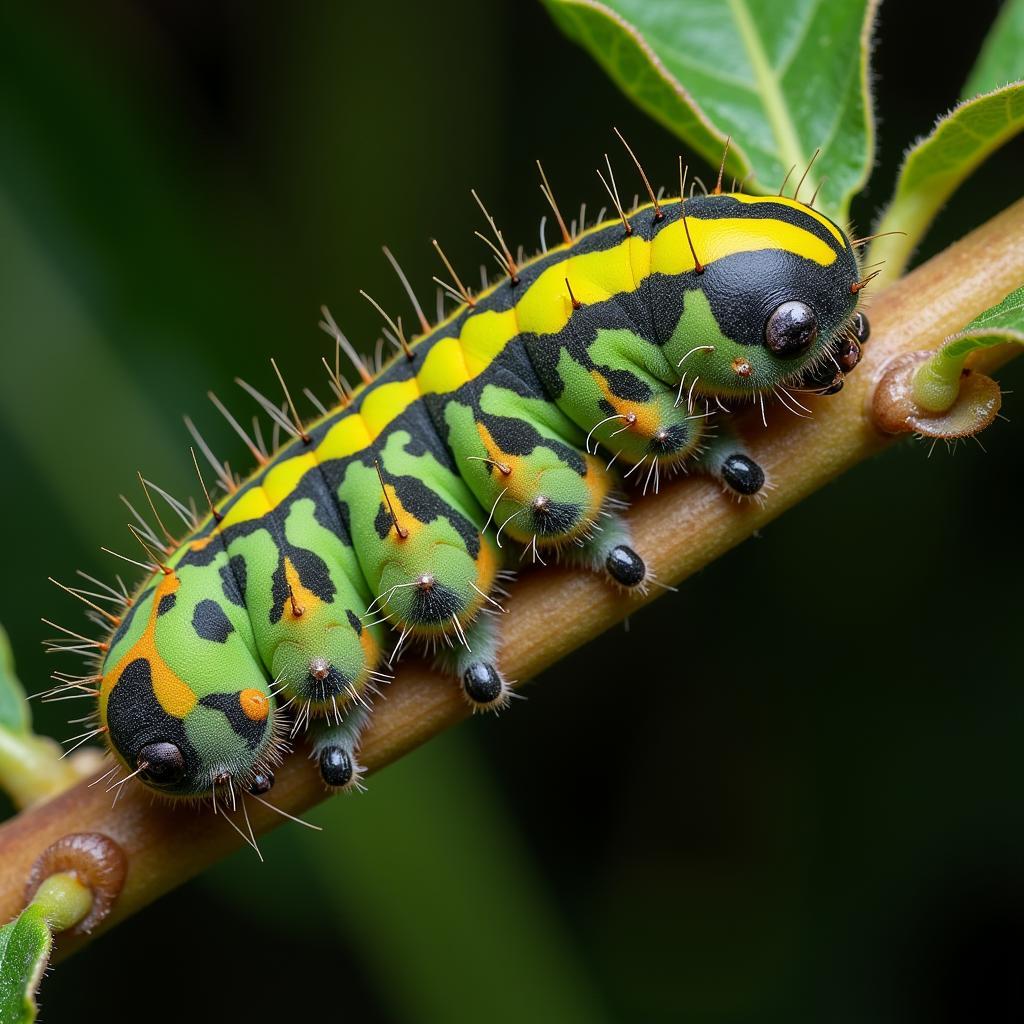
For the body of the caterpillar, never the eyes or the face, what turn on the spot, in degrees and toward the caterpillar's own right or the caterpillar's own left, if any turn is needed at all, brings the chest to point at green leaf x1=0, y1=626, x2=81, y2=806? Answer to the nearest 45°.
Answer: approximately 180°

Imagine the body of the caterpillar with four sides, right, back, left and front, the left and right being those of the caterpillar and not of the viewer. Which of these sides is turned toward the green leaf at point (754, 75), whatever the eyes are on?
front

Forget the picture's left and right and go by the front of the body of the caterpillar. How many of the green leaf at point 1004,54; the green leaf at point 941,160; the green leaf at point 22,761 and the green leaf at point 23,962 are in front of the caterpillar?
2

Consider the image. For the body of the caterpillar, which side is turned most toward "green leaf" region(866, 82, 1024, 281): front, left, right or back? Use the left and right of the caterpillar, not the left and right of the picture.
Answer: front

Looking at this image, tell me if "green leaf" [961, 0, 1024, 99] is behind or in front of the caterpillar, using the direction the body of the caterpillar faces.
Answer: in front

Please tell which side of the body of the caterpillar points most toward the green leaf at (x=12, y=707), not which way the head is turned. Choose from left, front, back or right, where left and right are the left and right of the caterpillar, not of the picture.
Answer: back

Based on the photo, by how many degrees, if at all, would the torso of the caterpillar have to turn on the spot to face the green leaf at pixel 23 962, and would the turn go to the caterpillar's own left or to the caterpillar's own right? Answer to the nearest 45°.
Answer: approximately 180°

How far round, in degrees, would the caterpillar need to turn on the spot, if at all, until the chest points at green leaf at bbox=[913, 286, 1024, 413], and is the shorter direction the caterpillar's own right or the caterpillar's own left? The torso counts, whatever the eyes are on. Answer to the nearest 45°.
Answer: approximately 45° to the caterpillar's own right

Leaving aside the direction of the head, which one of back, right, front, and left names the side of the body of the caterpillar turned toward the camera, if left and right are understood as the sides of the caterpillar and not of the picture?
right

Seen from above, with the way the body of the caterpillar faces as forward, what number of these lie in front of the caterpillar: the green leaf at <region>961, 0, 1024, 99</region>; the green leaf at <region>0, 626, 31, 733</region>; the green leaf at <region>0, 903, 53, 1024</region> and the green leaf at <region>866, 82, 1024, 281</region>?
2
